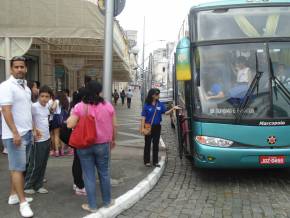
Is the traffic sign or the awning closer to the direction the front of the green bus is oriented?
the traffic sign

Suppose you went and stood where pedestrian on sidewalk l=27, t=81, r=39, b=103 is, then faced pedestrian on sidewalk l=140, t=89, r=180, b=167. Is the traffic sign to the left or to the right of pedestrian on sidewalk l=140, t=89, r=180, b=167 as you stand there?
right

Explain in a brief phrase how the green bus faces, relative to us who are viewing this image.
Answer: facing the viewer

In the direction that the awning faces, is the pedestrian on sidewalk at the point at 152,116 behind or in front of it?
in front

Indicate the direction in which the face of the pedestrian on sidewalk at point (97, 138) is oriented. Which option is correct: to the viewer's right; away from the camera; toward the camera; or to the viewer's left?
away from the camera

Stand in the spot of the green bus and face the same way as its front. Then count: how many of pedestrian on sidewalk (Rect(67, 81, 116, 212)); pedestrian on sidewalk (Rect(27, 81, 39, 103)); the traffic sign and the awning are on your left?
0

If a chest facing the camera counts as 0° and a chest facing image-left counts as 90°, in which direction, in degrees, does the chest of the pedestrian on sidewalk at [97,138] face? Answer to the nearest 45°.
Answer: approximately 180°

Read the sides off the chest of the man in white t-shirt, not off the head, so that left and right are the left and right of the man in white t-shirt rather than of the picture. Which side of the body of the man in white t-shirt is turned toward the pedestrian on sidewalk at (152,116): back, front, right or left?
left

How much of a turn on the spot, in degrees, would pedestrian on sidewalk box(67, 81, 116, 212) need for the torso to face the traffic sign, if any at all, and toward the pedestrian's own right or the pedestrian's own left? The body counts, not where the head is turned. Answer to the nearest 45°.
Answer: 0° — they already face it

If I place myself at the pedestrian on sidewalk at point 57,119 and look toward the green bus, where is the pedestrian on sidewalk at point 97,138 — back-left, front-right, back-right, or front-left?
front-right

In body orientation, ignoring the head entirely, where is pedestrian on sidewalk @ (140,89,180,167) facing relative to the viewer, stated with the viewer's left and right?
facing the viewer and to the right of the viewer

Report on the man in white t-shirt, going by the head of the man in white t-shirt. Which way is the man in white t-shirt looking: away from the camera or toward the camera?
toward the camera
